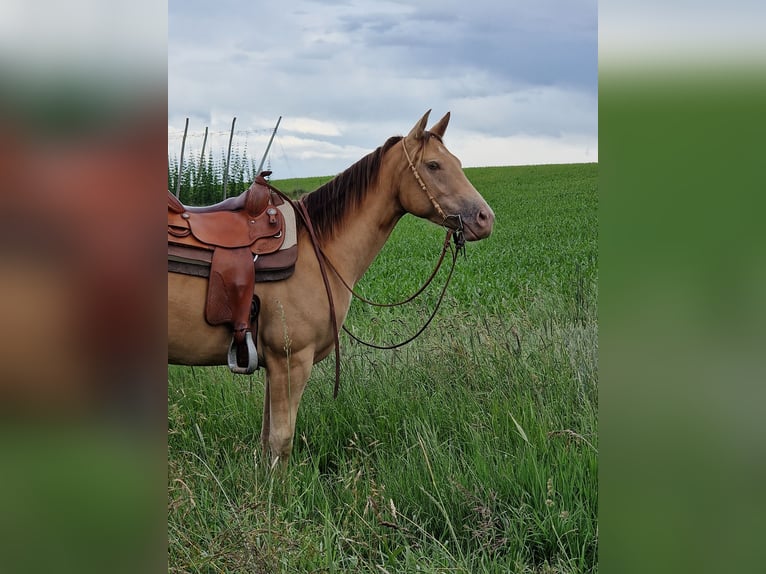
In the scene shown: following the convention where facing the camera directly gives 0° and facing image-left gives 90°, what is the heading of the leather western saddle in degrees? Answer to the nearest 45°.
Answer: approximately 270°

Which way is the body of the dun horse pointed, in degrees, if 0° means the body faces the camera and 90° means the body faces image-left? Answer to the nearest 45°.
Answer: approximately 270°
